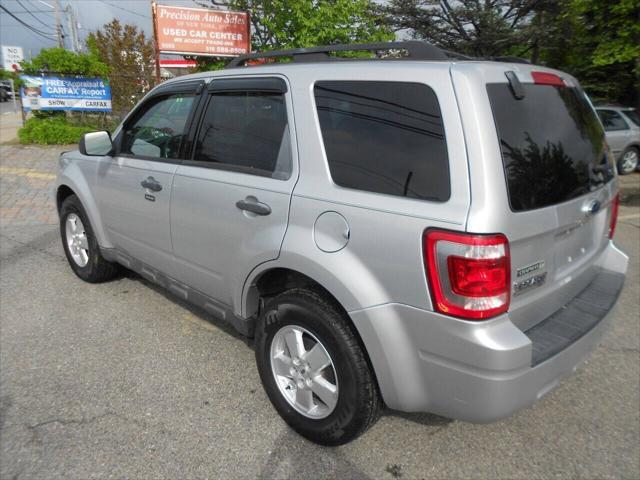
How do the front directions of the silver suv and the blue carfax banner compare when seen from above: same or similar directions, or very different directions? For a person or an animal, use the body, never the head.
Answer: very different directions

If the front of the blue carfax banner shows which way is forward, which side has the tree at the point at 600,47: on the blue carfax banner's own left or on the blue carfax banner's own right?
on the blue carfax banner's own left

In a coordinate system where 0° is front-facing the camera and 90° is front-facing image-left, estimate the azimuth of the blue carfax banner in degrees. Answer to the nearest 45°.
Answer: approximately 0°

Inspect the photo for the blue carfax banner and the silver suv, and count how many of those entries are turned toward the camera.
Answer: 1

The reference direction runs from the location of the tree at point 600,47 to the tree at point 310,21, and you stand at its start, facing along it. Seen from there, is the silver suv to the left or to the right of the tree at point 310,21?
left

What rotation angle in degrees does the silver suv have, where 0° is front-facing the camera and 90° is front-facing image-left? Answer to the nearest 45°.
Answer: approximately 135°

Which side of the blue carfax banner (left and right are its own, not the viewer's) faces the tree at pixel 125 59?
back

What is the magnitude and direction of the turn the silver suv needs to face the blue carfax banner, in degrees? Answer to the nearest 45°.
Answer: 0° — it already faces it
